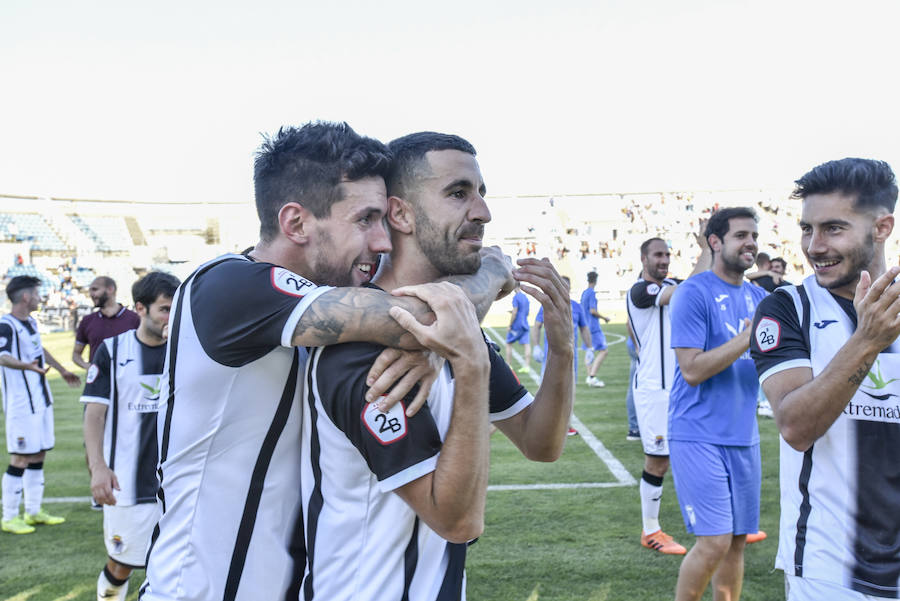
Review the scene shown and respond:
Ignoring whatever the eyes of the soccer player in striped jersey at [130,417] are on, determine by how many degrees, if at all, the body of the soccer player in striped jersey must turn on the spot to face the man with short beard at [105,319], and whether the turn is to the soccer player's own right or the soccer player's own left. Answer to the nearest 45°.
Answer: approximately 135° to the soccer player's own left

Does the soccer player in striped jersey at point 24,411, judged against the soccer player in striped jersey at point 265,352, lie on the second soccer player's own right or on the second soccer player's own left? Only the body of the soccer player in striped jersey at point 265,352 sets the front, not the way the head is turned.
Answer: on the second soccer player's own left

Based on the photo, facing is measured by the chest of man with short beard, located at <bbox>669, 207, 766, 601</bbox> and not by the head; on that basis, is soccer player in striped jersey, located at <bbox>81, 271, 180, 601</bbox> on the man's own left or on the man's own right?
on the man's own right

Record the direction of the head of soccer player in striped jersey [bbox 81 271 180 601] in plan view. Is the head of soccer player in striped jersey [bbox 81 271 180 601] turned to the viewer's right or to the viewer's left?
to the viewer's right

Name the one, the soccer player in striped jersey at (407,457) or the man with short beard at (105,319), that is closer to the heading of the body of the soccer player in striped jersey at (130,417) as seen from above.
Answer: the soccer player in striped jersey

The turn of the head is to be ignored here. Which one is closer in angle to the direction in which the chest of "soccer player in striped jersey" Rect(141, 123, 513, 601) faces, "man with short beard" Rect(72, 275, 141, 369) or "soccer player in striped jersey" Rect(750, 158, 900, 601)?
the soccer player in striped jersey

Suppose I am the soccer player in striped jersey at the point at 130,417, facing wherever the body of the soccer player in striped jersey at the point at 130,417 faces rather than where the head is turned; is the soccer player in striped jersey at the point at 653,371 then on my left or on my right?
on my left
